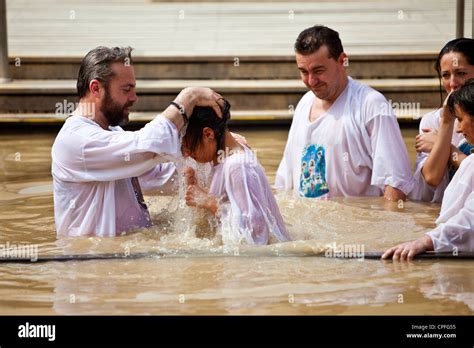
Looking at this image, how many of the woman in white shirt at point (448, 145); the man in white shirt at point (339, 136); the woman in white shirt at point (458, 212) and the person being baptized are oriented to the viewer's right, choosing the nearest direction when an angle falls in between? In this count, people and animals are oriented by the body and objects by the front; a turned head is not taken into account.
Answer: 0

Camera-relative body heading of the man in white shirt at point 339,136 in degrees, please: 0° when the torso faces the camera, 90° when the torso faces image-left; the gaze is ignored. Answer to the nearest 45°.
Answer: approximately 45°

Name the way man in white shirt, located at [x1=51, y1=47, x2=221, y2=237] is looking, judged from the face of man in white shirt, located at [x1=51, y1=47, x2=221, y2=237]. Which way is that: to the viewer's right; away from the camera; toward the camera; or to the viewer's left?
to the viewer's right

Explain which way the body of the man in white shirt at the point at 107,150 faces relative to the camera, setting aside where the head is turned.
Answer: to the viewer's right

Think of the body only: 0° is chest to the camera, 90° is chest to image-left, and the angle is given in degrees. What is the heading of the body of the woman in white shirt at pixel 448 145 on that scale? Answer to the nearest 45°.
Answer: approximately 45°

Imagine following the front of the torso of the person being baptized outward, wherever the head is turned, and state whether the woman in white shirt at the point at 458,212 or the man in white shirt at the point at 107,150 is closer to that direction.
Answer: the man in white shirt

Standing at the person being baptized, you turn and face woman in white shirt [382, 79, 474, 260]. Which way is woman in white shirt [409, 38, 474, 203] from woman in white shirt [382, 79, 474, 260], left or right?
left

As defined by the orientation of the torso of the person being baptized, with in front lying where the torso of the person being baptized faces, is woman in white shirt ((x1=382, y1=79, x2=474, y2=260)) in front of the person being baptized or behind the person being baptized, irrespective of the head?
behind

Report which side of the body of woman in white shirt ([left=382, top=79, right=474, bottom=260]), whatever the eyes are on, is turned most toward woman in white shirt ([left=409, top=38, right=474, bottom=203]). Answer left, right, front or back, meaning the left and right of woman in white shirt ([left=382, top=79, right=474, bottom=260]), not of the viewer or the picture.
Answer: right

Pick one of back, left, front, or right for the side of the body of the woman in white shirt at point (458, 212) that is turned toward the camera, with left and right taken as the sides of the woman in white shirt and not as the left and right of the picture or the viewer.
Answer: left
